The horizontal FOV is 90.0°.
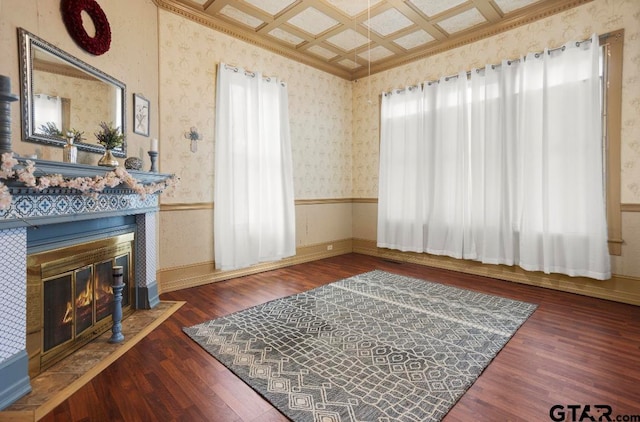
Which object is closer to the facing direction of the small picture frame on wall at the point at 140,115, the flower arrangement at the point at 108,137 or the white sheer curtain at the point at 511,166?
the white sheer curtain

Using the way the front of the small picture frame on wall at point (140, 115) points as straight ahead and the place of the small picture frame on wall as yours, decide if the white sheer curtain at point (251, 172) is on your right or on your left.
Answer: on your left

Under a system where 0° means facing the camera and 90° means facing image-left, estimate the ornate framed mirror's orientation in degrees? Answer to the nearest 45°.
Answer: approximately 315°

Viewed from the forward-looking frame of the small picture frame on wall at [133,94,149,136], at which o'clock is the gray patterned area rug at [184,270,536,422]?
The gray patterned area rug is roughly at 12 o'clock from the small picture frame on wall.

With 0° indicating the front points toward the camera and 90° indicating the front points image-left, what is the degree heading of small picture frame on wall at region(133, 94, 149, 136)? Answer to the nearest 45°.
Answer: approximately 315°
